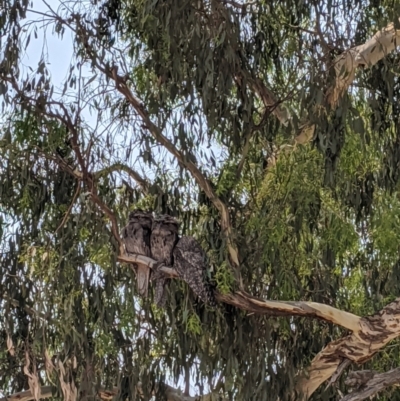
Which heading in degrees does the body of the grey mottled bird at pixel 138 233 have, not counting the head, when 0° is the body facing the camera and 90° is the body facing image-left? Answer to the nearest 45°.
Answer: approximately 0°
